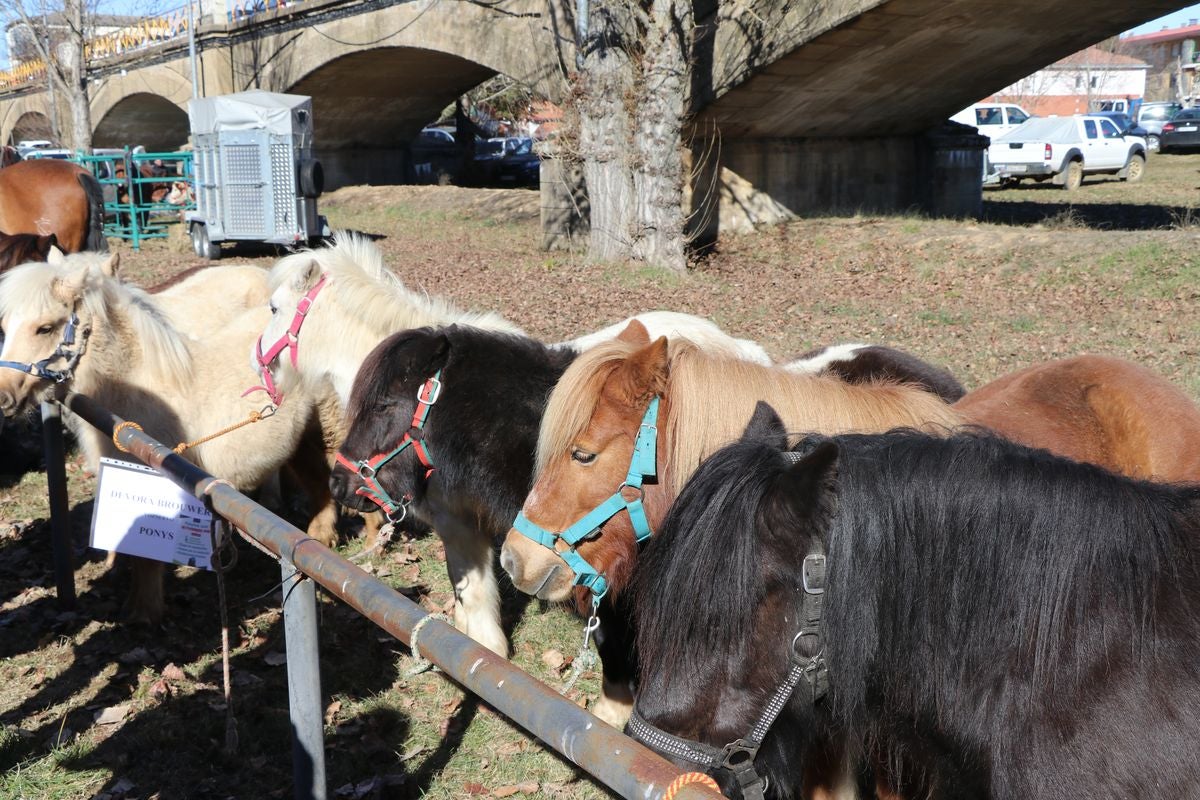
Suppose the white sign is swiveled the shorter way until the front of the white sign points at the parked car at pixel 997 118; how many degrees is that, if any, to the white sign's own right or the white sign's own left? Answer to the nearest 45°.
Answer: approximately 135° to the white sign's own left

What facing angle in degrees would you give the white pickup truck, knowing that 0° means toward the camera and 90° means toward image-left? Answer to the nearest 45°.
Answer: approximately 225°

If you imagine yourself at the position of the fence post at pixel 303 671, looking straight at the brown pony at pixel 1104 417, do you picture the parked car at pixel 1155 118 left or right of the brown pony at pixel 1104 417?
left

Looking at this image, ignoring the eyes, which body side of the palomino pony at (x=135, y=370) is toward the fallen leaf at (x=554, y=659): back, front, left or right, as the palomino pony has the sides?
left

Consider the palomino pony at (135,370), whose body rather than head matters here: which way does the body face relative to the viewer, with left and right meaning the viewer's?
facing the viewer and to the left of the viewer

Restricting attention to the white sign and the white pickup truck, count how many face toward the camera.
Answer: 1

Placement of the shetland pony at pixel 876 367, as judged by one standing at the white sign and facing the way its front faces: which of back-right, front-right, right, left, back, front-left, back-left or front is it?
left

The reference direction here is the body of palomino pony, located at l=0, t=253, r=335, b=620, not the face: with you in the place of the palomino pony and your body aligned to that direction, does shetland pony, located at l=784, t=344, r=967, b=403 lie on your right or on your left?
on your left

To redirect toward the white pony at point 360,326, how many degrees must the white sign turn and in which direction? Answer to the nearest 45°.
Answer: approximately 135° to its left
